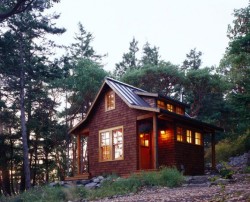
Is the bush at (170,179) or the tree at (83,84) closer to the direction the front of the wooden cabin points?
the bush

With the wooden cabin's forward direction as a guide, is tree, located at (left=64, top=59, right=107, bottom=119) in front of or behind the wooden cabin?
behind

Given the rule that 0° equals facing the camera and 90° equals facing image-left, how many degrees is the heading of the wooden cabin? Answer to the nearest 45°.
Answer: approximately 315°

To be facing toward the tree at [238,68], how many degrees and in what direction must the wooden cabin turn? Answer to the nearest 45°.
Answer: approximately 90° to its left

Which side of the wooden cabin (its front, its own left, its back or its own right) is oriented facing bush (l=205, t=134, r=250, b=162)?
left

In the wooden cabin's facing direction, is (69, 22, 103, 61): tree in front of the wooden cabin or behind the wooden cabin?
behind

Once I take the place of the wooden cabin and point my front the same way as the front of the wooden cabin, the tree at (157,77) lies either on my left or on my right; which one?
on my left

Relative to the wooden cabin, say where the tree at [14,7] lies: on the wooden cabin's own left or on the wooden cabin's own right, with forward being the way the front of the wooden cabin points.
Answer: on the wooden cabin's own right
